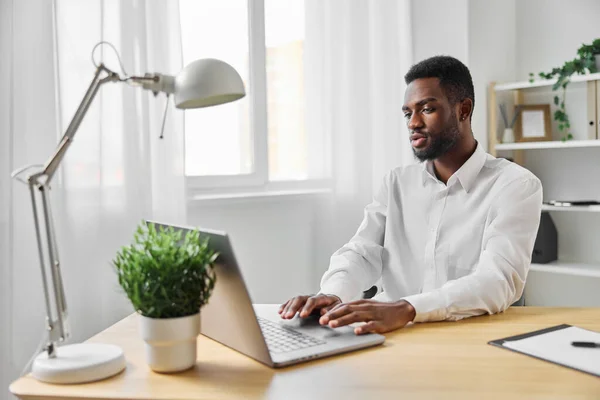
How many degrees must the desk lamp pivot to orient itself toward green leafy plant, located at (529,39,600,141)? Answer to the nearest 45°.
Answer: approximately 45° to its left

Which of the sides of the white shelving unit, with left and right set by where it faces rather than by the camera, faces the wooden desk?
front

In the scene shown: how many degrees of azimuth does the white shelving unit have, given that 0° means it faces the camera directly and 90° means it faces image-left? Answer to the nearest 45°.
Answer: approximately 0°

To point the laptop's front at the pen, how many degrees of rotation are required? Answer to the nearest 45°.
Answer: approximately 45° to its right

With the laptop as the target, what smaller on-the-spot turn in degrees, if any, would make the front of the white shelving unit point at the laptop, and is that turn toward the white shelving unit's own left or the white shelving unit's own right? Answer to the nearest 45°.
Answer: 0° — it already faces it

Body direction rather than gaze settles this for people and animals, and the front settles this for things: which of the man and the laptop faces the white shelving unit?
the laptop

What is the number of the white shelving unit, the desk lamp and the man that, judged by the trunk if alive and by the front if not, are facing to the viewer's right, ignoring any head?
1

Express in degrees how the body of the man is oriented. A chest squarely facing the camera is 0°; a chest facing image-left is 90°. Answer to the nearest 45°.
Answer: approximately 45°

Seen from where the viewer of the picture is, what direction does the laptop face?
facing away from the viewer and to the right of the viewer

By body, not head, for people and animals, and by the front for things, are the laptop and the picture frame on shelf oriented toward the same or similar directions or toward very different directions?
very different directions

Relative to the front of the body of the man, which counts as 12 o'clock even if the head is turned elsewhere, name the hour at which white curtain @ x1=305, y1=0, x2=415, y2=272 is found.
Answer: The white curtain is roughly at 4 o'clock from the man.

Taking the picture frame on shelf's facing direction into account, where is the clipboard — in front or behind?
in front

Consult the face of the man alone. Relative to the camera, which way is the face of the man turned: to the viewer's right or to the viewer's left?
to the viewer's left

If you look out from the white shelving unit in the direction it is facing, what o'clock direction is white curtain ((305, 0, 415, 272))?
The white curtain is roughly at 2 o'clock from the white shelving unit.
